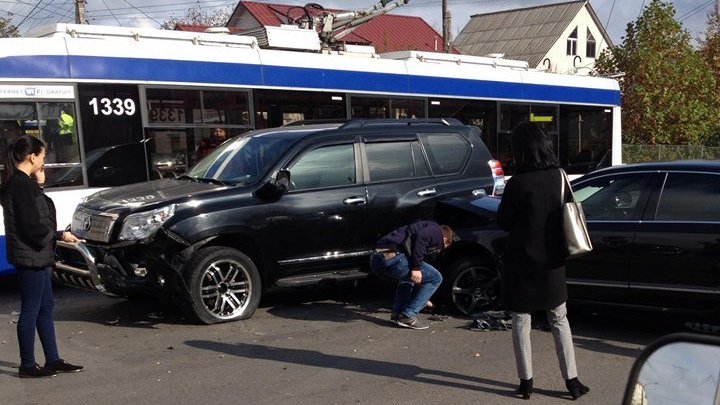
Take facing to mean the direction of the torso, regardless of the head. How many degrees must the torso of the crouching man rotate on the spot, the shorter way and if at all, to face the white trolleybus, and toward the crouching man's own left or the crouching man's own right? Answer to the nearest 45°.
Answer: approximately 135° to the crouching man's own left

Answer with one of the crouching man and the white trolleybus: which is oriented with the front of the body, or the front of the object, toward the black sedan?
the crouching man

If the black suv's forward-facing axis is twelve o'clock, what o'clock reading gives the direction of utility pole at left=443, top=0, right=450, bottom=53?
The utility pole is roughly at 5 o'clock from the black suv.

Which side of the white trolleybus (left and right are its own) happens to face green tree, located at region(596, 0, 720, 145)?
back

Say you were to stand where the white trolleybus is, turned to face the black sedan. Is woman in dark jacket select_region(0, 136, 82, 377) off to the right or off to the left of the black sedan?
right

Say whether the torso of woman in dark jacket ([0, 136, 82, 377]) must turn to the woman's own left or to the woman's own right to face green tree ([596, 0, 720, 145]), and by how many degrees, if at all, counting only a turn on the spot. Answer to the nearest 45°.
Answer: approximately 45° to the woman's own left

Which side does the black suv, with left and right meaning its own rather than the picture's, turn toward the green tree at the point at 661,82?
back

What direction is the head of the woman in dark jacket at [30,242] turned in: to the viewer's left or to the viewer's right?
to the viewer's right

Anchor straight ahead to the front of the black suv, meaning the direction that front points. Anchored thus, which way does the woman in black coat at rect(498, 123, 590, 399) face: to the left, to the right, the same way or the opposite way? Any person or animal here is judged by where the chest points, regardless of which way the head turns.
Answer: to the right

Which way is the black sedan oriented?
to the viewer's left

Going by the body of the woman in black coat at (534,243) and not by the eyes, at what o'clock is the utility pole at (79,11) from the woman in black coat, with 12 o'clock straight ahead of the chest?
The utility pole is roughly at 10 o'clock from the woman in black coat.
